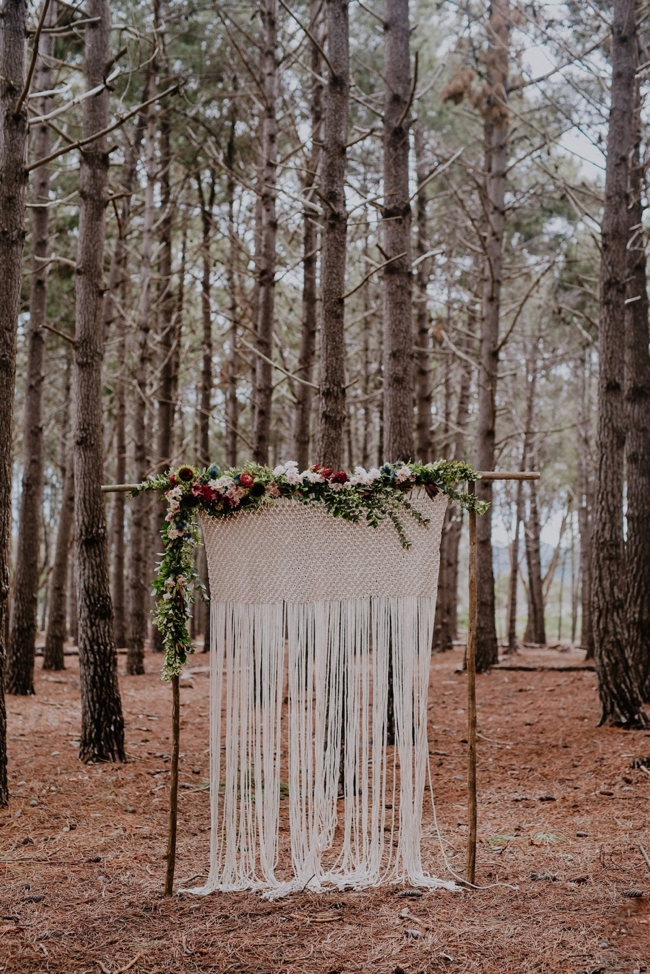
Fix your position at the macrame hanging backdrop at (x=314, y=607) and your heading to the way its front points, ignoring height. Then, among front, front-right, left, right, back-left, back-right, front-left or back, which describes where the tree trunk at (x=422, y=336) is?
back

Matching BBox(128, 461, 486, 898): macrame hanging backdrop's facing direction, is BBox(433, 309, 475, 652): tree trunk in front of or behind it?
behind

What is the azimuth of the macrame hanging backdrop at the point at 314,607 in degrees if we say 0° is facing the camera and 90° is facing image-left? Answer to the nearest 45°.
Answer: approximately 0°

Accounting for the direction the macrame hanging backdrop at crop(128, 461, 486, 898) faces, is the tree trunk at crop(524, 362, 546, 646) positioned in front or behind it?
behind

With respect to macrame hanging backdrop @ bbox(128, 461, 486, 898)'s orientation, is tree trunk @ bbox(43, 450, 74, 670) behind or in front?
behind
